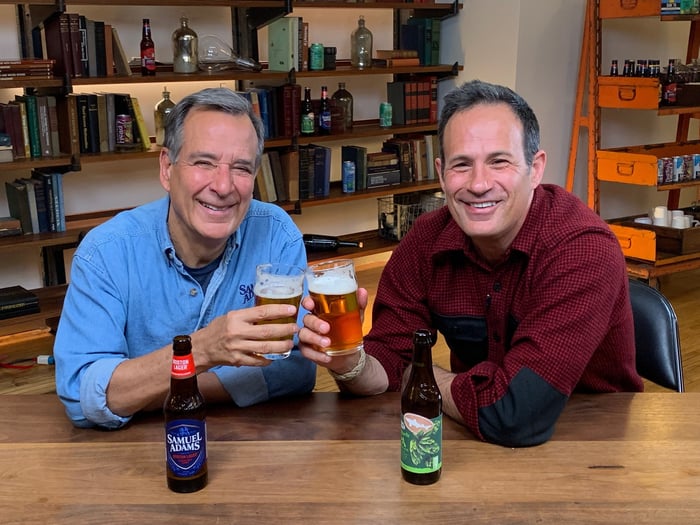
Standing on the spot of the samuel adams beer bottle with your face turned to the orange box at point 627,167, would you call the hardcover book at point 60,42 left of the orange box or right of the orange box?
left

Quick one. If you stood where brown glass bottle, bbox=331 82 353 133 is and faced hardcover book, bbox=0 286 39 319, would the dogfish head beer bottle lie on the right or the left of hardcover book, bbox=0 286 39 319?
left

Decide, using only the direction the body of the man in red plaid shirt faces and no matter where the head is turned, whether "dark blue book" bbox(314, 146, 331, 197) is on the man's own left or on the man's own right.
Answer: on the man's own right

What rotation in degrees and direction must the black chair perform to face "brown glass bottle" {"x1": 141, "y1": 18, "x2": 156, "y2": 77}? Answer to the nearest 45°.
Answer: approximately 90° to its right

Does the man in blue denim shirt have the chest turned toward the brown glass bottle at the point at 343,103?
no

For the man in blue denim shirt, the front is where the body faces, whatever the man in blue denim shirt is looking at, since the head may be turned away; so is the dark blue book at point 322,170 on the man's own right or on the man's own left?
on the man's own left

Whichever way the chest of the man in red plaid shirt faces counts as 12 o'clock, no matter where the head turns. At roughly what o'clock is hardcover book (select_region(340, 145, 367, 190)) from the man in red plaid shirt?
The hardcover book is roughly at 4 o'clock from the man in red plaid shirt.

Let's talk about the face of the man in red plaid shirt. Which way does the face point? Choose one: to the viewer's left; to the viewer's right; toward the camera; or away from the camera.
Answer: toward the camera

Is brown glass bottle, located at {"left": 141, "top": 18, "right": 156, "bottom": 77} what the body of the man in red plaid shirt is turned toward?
no

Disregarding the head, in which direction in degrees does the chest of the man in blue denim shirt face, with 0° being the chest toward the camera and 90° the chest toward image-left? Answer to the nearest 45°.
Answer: approximately 315°

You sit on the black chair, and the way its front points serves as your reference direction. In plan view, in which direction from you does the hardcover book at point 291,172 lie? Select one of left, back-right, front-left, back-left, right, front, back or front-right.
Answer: right

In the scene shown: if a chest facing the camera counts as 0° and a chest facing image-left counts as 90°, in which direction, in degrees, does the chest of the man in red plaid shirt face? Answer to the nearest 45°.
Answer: approximately 45°

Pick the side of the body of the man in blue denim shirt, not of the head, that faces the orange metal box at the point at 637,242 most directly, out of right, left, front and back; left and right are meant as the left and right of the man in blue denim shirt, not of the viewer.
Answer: left

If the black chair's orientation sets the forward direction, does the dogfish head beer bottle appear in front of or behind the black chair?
in front

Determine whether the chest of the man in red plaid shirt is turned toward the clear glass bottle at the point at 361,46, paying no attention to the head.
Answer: no

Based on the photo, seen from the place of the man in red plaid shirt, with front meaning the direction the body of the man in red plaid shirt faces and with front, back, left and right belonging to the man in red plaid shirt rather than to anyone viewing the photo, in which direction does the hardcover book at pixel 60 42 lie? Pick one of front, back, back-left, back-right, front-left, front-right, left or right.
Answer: right

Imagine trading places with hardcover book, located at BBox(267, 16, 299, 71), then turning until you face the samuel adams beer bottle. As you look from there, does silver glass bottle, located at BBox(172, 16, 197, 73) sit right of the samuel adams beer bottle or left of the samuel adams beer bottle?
right

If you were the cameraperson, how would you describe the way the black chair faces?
facing the viewer and to the left of the viewer

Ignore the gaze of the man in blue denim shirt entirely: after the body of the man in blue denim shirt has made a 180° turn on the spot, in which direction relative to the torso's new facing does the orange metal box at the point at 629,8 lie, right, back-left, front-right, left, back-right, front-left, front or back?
right
